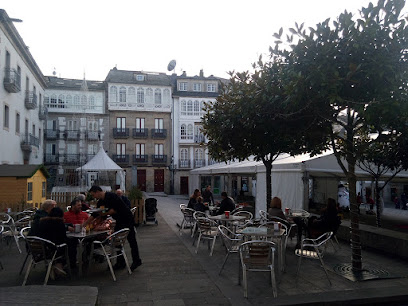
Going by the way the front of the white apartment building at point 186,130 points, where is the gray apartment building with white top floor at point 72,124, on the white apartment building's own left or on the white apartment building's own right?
on the white apartment building's own right

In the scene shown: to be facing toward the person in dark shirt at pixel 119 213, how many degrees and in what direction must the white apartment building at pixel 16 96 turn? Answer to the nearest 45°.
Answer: approximately 45° to its right

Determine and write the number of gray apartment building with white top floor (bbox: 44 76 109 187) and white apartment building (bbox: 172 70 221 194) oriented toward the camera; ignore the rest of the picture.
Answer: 2

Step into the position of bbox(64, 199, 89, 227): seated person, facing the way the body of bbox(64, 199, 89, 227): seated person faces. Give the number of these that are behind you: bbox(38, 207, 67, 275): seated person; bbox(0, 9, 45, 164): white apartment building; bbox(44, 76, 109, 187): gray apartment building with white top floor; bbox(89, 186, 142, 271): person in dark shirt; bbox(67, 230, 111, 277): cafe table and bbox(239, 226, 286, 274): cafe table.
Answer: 2

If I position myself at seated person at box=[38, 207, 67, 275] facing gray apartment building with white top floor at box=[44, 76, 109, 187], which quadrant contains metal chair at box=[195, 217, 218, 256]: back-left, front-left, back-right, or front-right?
front-right

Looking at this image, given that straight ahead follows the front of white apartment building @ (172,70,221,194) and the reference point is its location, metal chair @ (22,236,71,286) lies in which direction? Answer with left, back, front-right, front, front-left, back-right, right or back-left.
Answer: front

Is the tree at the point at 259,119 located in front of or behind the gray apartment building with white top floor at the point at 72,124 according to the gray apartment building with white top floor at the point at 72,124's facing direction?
in front

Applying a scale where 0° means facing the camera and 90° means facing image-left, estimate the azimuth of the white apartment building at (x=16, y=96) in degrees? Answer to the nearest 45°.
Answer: approximately 315°

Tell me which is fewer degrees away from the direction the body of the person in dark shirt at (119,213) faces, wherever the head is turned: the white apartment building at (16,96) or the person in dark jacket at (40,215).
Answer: the person in dark jacket

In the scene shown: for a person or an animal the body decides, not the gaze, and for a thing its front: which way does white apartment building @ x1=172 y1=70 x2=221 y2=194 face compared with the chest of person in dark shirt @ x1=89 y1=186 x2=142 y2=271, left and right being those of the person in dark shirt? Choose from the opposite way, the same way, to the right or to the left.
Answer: to the left

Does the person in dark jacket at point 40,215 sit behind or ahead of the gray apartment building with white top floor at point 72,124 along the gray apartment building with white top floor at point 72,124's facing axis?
ahead

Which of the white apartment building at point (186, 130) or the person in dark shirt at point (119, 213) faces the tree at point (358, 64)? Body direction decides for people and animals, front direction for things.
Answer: the white apartment building

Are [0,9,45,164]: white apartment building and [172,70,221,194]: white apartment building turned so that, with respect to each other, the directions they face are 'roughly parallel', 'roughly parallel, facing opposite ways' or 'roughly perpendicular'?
roughly perpendicular

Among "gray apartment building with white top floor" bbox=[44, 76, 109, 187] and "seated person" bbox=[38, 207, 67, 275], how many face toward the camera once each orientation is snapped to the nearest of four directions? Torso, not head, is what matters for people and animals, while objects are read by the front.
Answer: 1

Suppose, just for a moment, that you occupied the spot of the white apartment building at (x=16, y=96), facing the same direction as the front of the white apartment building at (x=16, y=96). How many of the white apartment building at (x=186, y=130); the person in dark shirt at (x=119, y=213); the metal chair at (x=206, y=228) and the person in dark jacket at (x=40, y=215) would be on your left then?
1

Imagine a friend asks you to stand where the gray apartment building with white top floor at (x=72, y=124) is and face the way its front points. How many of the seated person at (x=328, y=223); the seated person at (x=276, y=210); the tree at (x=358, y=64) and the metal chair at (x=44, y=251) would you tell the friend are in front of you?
4

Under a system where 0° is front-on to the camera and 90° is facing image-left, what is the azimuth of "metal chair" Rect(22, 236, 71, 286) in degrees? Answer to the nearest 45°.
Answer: approximately 225°

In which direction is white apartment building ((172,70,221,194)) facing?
toward the camera

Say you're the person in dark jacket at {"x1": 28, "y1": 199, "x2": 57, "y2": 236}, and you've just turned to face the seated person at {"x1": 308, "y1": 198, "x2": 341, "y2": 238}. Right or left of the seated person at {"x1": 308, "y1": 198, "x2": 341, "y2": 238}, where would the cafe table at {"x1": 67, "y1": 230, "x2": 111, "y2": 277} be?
right

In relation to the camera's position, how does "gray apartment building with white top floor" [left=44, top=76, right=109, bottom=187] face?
facing the viewer
